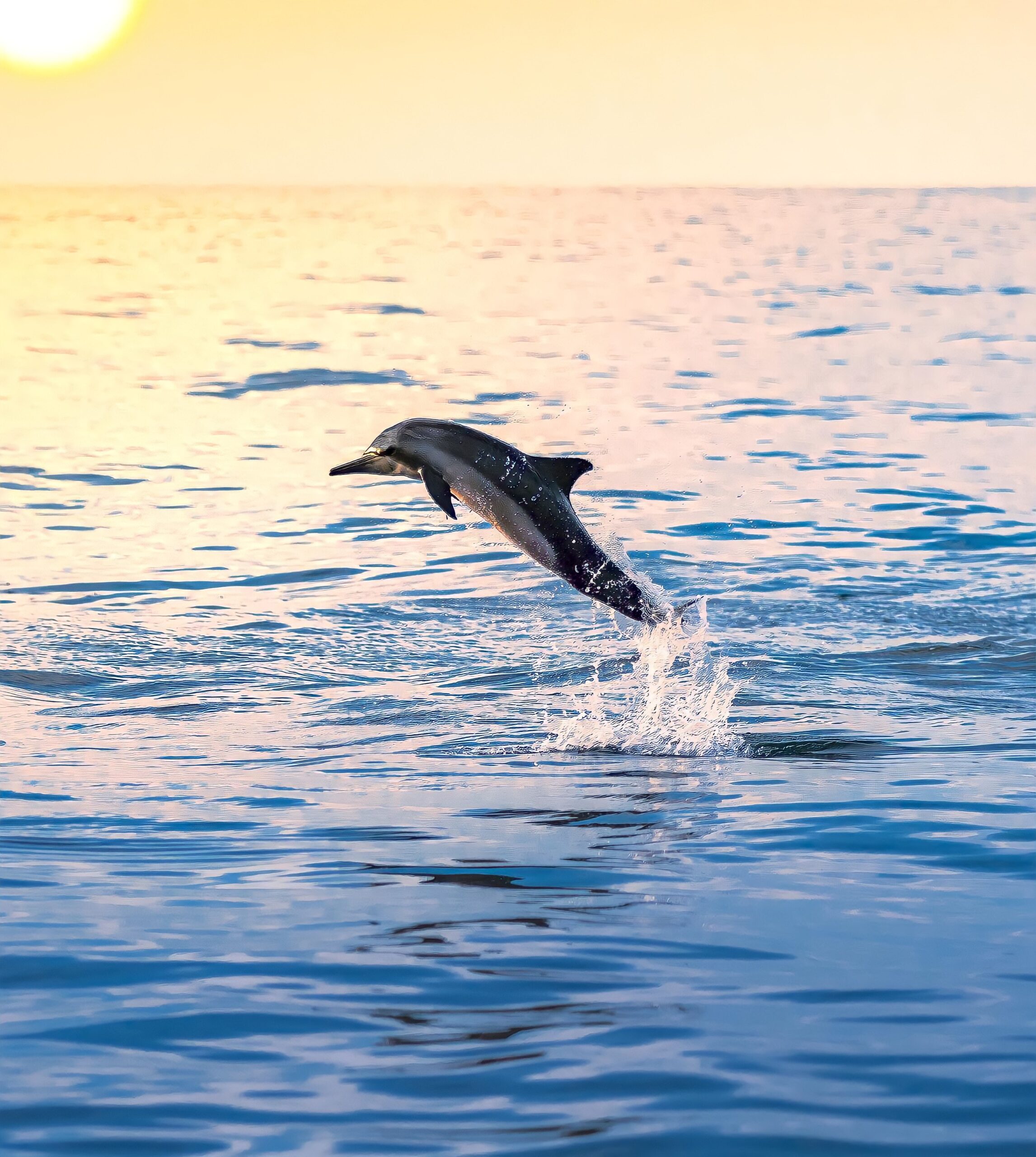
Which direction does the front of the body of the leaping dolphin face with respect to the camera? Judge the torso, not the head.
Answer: to the viewer's left
